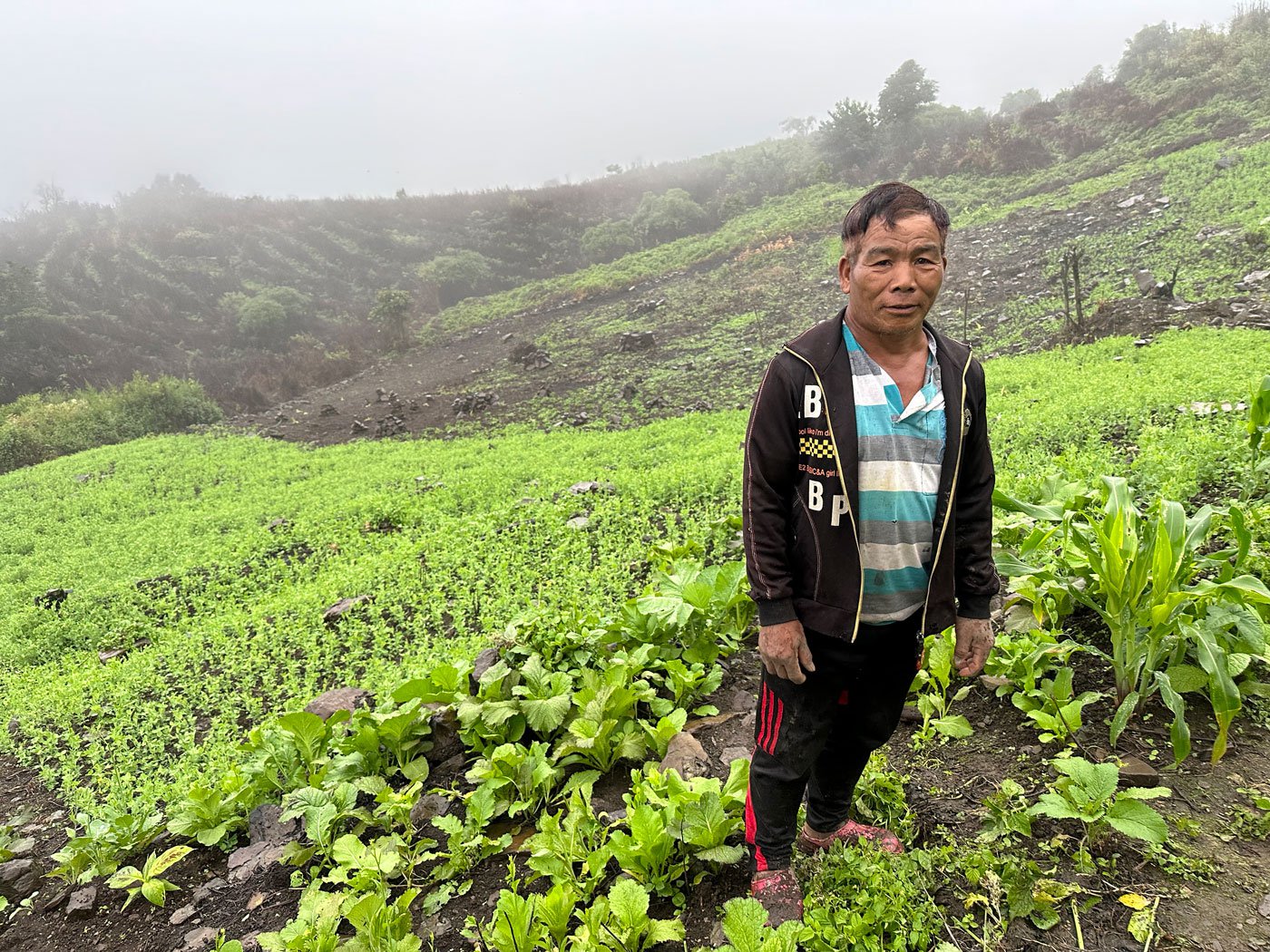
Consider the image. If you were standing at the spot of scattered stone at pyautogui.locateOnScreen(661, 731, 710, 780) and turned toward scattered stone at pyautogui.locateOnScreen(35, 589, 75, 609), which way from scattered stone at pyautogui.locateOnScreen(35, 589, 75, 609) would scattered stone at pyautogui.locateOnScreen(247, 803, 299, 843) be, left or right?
left

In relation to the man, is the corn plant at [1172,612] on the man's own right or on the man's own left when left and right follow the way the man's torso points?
on the man's own left

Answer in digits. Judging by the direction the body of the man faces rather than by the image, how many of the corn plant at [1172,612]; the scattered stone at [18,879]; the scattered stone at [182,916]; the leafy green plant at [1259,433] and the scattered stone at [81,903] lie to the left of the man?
2

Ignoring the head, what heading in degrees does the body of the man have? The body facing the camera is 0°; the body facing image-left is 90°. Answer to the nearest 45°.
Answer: approximately 315°

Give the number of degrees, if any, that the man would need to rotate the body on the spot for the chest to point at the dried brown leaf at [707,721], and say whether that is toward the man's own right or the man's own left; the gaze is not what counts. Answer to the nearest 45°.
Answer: approximately 180°
